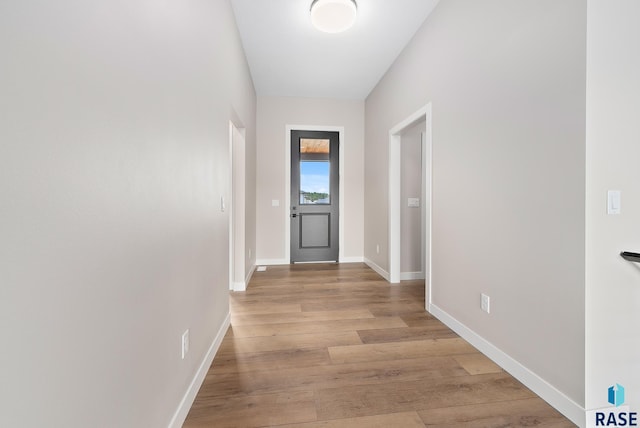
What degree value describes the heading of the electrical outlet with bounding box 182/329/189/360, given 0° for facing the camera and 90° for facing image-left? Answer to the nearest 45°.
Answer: approximately 315°

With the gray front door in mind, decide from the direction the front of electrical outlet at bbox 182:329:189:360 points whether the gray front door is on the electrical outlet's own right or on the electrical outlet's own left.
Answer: on the electrical outlet's own left

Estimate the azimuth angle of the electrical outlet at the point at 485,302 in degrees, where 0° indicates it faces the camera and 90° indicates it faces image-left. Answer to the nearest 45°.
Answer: approximately 45°

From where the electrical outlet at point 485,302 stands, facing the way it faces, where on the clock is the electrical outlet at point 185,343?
the electrical outlet at point 185,343 is roughly at 12 o'clock from the electrical outlet at point 485,302.
